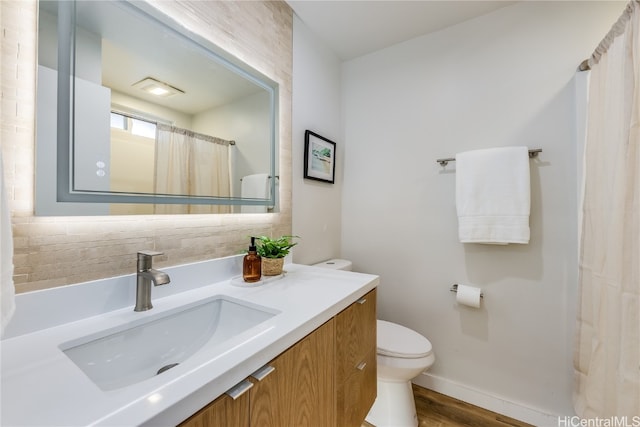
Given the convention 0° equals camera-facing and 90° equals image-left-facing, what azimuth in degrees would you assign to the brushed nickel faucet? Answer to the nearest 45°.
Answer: approximately 315°

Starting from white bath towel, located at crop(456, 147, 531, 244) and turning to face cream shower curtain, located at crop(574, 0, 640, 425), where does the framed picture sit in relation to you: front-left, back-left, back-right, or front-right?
back-right

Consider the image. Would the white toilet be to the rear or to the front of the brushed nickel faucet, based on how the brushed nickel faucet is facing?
to the front

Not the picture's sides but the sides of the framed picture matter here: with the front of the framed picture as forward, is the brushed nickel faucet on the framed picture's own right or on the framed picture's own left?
on the framed picture's own right

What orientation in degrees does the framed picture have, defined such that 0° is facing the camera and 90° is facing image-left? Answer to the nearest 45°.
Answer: approximately 315°

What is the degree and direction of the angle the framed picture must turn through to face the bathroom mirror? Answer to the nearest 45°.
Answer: approximately 90° to its right

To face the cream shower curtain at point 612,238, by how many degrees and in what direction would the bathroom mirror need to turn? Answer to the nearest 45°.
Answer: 0° — it already faces it

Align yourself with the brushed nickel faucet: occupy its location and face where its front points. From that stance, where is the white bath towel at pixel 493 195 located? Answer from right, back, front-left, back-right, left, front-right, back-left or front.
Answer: front-left

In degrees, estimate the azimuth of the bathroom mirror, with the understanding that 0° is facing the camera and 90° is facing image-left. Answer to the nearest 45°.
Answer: approximately 315°

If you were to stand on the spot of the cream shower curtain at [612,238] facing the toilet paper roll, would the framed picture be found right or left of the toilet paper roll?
left
